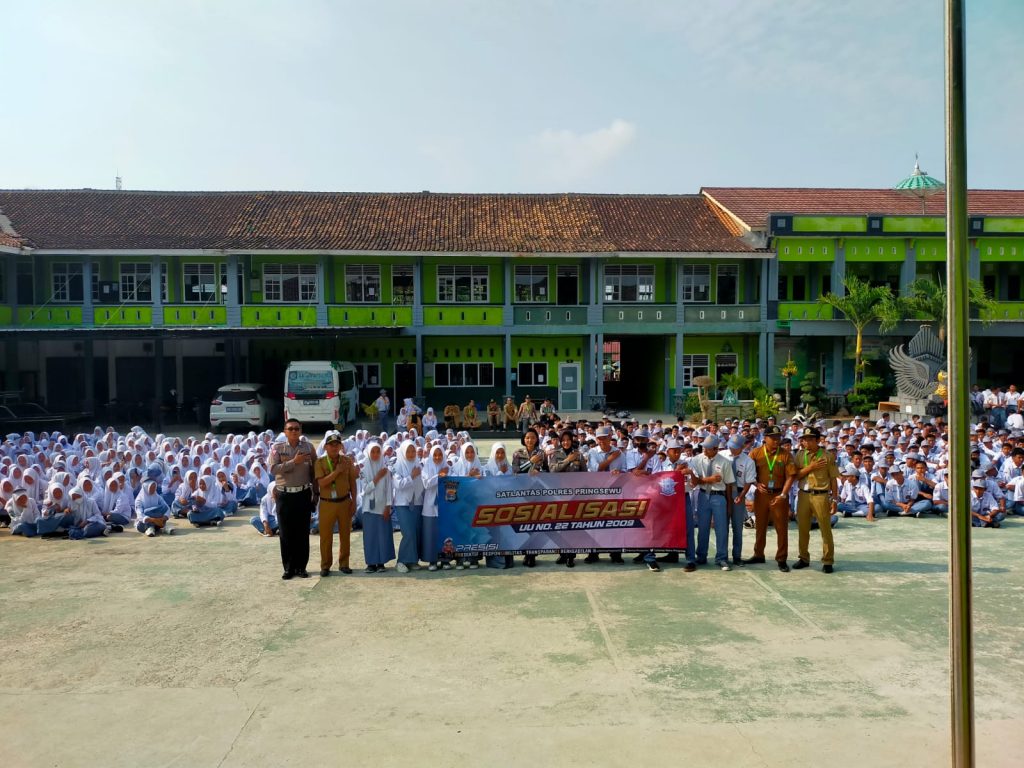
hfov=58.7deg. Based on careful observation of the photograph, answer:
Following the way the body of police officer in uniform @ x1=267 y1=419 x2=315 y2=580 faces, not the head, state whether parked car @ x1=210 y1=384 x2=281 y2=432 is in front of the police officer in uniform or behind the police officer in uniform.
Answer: behind

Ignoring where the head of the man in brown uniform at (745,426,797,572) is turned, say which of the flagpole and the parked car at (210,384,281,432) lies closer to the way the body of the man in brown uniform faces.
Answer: the flagpole

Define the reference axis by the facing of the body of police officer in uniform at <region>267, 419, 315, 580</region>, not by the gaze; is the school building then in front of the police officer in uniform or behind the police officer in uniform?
behind

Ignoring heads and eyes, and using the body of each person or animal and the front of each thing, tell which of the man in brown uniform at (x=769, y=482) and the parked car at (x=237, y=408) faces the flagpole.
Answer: the man in brown uniform

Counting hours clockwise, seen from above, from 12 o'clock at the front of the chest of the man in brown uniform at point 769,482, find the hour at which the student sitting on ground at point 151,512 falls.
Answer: The student sitting on ground is roughly at 3 o'clock from the man in brown uniform.

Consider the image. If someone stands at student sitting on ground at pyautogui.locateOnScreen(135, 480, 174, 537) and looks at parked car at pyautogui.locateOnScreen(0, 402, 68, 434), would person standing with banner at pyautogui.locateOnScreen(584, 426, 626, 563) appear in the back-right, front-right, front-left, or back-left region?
back-right

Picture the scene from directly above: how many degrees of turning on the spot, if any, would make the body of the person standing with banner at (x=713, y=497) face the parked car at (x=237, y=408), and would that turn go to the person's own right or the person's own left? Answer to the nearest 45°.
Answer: approximately 135° to the person's own right

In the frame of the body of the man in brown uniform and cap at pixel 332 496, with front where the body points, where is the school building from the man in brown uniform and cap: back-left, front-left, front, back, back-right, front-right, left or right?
back
